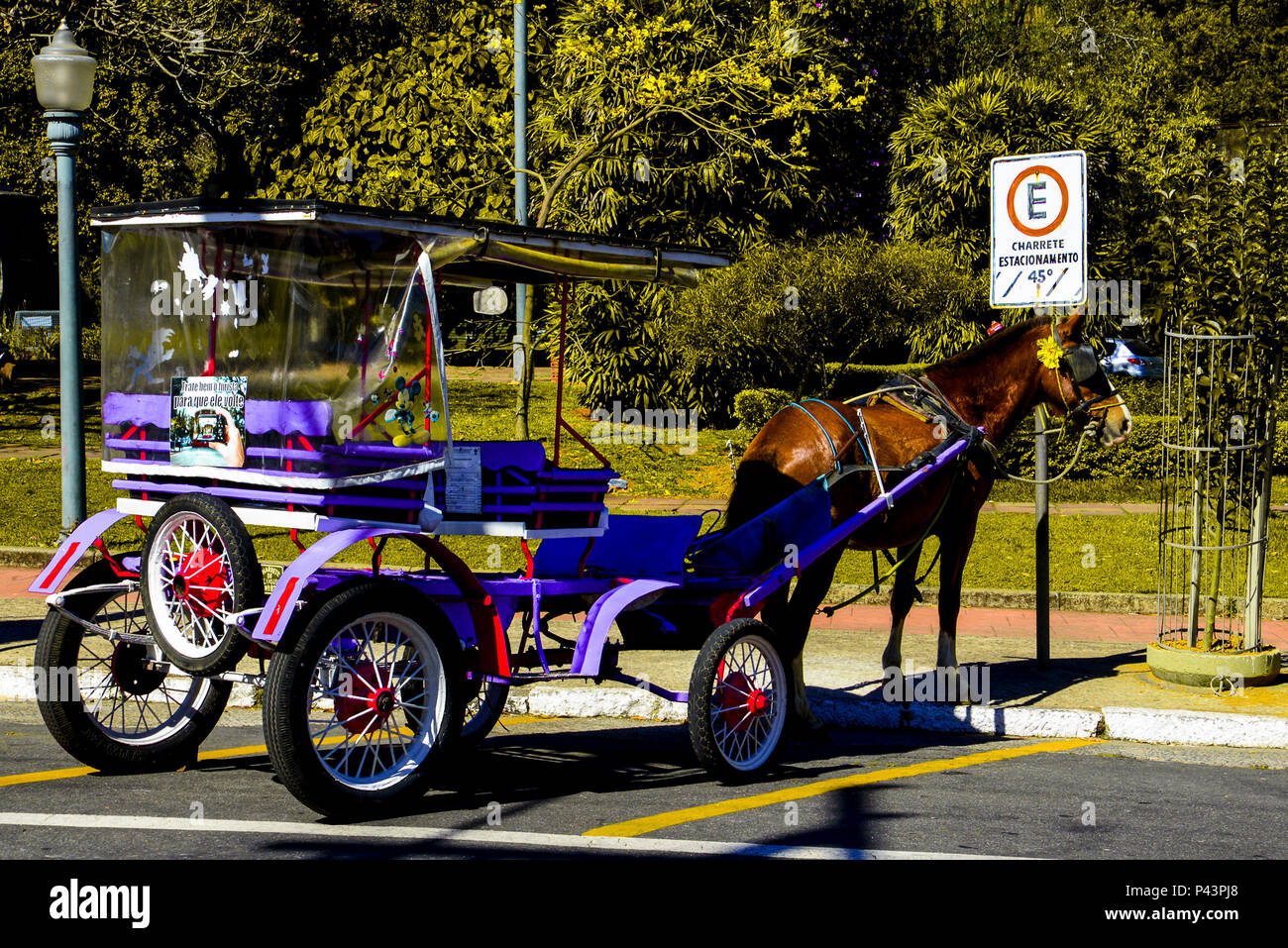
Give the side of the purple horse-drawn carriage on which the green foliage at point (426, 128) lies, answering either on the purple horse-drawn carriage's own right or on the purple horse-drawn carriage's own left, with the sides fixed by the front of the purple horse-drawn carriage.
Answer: on the purple horse-drawn carriage's own left

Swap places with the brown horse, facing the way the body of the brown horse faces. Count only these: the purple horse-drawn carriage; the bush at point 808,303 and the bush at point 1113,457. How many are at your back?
1

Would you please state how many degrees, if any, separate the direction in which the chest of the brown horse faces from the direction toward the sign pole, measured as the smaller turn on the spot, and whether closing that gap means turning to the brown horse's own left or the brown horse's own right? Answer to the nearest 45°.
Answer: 0° — it already faces it

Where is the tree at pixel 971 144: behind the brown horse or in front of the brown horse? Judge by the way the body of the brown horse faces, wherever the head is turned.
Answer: in front

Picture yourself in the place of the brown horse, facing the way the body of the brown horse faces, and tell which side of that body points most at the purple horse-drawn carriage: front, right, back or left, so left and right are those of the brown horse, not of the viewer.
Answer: back

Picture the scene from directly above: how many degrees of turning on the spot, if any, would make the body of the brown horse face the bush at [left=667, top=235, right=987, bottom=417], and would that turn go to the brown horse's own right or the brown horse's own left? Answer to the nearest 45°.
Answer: approximately 45° to the brown horse's own left

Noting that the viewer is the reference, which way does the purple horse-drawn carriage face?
facing away from the viewer and to the right of the viewer

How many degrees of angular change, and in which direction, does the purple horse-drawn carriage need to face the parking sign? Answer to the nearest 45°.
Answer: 0° — it already faces it

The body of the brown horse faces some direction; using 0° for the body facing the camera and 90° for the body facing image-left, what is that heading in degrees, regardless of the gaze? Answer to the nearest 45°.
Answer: approximately 225°
